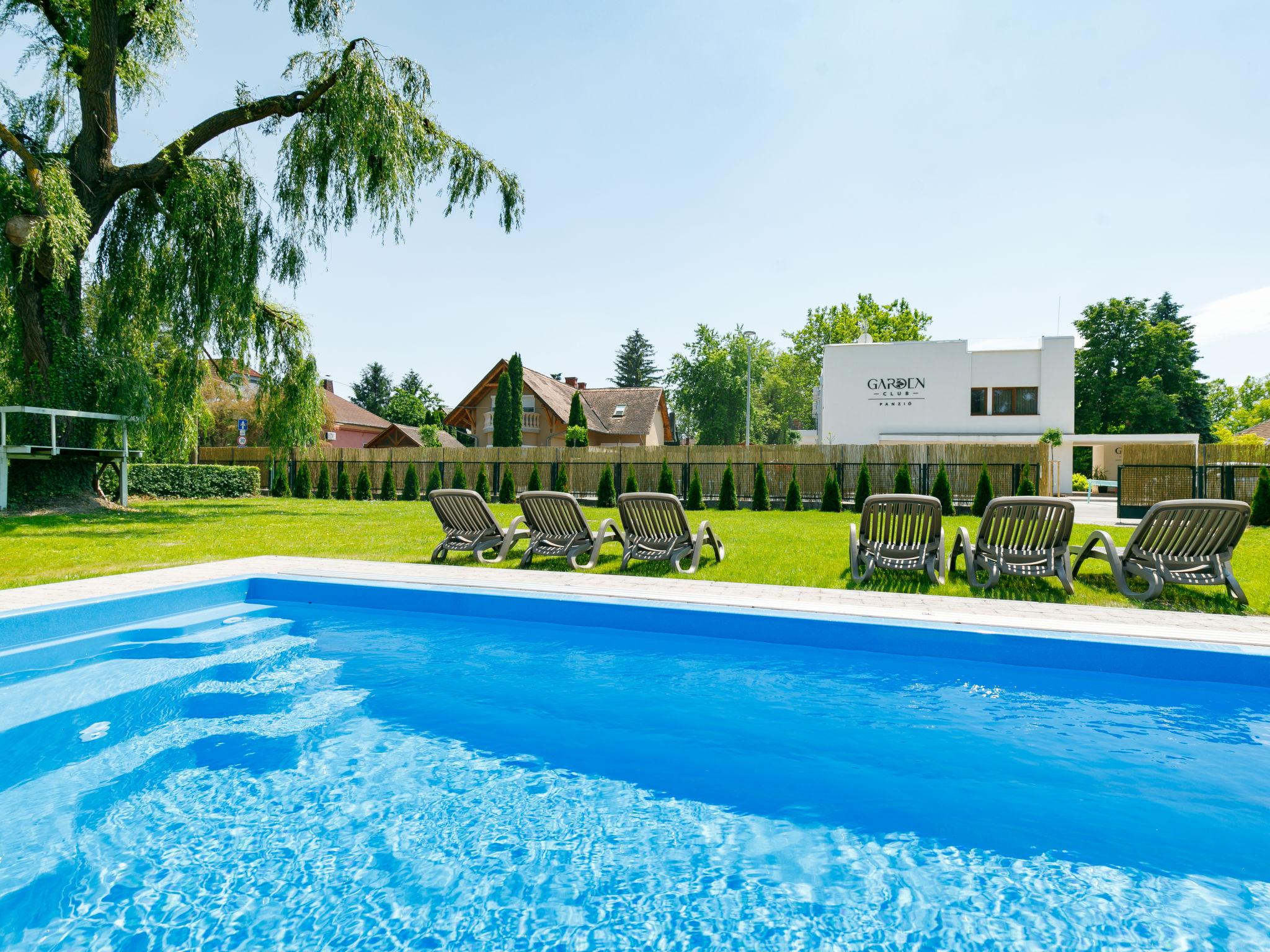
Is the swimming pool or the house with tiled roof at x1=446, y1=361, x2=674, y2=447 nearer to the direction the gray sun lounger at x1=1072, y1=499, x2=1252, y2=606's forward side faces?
the house with tiled roof

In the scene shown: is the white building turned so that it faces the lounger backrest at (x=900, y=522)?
yes

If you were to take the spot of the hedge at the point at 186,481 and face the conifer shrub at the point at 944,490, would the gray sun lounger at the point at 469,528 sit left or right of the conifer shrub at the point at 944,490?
right

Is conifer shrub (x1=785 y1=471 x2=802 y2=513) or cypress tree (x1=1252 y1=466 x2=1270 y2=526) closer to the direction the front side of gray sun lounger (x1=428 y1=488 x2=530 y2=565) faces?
the conifer shrub

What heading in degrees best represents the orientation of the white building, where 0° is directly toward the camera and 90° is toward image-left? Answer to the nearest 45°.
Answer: approximately 0°

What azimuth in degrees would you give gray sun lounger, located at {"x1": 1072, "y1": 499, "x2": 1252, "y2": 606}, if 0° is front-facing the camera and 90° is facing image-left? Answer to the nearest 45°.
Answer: approximately 135°

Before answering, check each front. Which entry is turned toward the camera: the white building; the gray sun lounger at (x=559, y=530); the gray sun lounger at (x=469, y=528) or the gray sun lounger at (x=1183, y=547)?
the white building

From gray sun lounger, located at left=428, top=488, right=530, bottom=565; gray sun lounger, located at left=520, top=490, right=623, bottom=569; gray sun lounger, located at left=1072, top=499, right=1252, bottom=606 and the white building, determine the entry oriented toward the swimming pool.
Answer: the white building

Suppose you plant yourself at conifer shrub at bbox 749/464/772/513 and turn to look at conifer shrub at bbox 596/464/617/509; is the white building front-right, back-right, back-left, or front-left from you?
back-right
